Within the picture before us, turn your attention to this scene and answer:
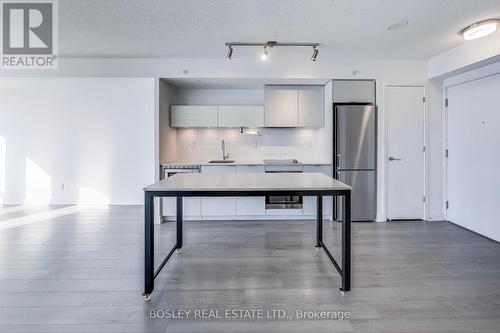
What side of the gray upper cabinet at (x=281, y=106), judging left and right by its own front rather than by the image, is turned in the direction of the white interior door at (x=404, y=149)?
left

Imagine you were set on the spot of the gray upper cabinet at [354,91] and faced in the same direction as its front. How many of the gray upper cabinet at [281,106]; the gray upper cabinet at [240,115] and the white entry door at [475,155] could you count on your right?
2

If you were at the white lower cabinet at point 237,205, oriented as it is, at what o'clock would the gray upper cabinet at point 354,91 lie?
The gray upper cabinet is roughly at 9 o'clock from the white lower cabinet.

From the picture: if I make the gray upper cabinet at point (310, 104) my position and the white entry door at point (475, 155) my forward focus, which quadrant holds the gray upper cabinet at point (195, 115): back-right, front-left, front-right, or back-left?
back-right

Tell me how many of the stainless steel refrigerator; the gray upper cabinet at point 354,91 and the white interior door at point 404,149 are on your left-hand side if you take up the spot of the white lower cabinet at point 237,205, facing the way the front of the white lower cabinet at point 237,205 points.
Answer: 3

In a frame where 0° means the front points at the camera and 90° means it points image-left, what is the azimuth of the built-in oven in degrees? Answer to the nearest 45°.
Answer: approximately 0°

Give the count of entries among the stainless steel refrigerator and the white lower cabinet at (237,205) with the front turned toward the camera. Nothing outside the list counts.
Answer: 2

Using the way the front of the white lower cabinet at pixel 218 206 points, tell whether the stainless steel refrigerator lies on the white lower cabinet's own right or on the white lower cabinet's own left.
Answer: on the white lower cabinet's own left

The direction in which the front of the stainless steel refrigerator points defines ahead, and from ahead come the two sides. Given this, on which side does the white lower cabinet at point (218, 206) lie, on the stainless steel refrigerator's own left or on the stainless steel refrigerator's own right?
on the stainless steel refrigerator's own right

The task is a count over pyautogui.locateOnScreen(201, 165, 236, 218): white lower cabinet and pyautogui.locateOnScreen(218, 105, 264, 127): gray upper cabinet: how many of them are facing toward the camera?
2

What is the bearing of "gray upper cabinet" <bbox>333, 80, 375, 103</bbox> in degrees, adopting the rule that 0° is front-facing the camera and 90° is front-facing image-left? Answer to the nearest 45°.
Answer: approximately 0°

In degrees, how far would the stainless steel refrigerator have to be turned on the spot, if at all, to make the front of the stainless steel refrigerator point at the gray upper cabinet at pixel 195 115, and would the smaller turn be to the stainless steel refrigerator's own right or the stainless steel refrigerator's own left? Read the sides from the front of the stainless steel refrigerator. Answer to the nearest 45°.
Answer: approximately 90° to the stainless steel refrigerator's own right
